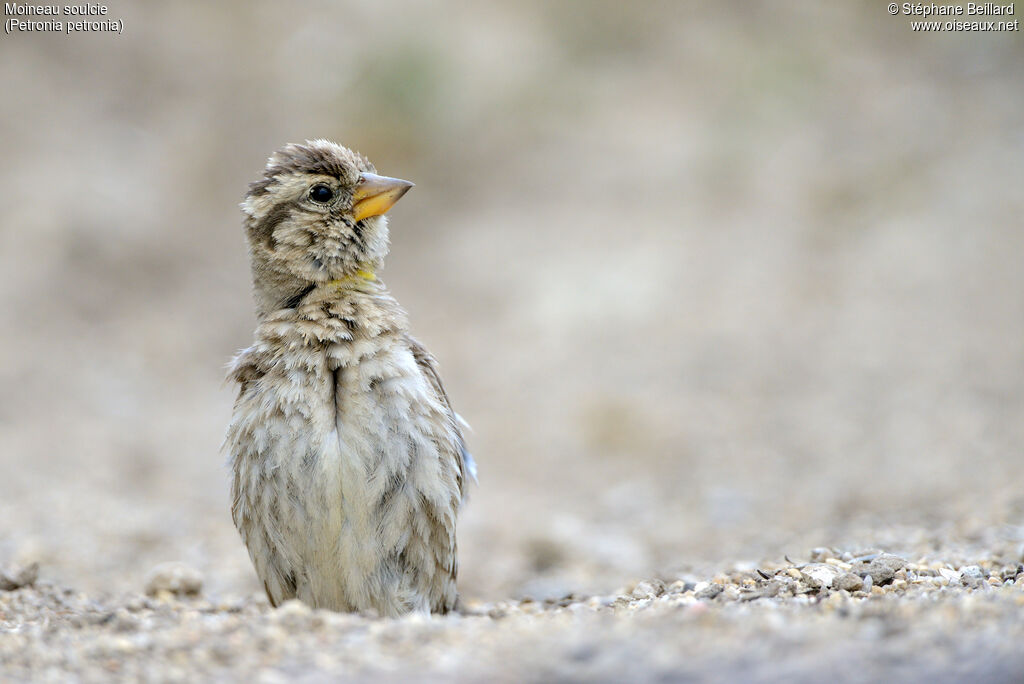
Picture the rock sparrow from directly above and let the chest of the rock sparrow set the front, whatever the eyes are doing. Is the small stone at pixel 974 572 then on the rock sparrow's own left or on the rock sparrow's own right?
on the rock sparrow's own left

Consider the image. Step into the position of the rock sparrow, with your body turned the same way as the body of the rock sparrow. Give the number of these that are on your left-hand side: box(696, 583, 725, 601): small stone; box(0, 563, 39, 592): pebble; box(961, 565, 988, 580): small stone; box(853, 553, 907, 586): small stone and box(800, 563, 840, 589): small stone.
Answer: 4

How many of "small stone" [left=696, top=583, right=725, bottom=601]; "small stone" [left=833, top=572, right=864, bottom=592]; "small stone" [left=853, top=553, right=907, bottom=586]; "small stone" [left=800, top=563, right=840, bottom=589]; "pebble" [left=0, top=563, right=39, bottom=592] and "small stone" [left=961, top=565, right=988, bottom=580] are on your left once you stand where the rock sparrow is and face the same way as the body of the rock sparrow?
5

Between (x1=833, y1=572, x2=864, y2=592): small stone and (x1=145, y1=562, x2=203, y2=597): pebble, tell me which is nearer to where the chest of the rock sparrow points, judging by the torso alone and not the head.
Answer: the small stone

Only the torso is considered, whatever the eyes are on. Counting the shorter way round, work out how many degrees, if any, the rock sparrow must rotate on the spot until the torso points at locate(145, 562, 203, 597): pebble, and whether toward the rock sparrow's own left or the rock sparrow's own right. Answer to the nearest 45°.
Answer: approximately 135° to the rock sparrow's own right

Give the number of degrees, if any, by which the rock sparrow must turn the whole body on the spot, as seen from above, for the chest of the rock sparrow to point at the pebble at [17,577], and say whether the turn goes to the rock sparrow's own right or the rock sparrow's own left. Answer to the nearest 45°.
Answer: approximately 135° to the rock sparrow's own right

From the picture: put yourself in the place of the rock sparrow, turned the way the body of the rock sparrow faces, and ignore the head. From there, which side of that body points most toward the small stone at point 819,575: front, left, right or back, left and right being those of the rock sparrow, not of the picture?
left

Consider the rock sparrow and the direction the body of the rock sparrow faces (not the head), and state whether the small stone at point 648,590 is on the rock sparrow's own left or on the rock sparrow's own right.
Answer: on the rock sparrow's own left

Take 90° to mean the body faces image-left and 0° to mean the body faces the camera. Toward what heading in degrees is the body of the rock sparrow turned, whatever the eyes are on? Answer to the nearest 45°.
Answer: approximately 0°

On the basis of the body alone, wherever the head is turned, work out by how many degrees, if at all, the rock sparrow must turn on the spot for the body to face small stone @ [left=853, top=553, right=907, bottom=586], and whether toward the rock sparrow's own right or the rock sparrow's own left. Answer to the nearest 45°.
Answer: approximately 90° to the rock sparrow's own left

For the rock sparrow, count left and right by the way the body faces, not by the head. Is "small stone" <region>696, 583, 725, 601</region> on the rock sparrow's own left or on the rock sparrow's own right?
on the rock sparrow's own left

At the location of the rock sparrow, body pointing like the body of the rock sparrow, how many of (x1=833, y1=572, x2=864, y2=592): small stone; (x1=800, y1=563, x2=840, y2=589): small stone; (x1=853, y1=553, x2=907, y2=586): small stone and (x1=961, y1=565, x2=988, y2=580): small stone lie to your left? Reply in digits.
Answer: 4

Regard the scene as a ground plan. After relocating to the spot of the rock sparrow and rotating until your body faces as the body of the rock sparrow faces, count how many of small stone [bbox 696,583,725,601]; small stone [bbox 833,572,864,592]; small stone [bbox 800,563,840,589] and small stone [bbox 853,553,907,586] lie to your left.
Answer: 4
